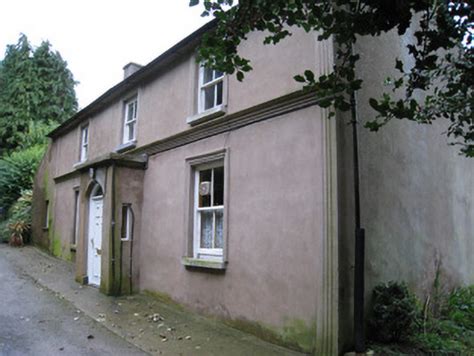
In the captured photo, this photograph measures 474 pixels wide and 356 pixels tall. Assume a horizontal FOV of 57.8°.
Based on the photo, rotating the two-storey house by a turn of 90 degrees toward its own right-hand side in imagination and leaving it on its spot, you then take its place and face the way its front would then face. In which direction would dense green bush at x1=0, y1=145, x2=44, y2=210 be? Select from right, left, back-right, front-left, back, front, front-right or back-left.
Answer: front

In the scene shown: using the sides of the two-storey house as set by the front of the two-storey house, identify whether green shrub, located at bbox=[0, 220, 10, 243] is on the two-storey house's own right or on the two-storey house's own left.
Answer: on the two-storey house's own right

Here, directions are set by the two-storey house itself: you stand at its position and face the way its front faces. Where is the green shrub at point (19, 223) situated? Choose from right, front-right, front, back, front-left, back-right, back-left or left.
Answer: right

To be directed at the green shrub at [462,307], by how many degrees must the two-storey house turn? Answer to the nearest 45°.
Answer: approximately 135° to its left

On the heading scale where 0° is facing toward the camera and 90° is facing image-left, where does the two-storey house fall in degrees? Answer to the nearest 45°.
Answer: approximately 45°
